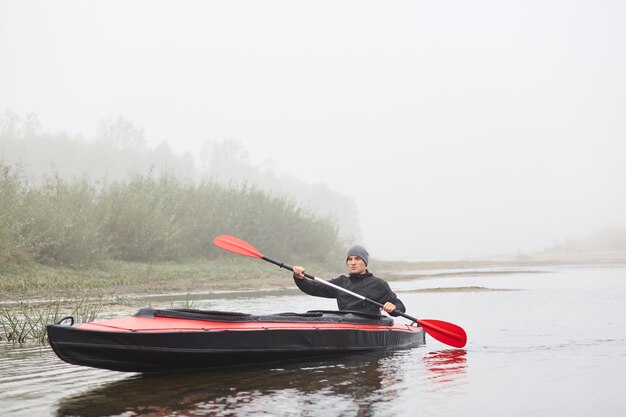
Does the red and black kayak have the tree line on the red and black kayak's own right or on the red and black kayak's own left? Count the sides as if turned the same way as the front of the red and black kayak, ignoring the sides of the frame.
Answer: on the red and black kayak's own right

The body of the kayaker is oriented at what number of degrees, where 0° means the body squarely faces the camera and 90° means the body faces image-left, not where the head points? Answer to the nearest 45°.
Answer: approximately 45°

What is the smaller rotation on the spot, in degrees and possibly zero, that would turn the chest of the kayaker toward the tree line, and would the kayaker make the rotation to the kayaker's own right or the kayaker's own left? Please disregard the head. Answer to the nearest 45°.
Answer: approximately 90° to the kayaker's own right
